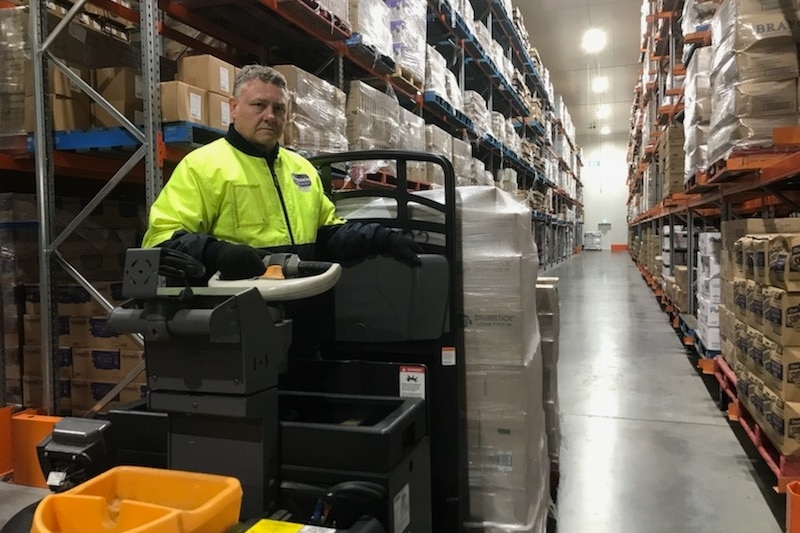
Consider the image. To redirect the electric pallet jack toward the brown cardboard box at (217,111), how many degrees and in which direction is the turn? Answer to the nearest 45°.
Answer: approximately 135° to its right

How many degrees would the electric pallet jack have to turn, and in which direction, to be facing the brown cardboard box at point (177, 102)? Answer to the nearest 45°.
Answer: approximately 135° to its right

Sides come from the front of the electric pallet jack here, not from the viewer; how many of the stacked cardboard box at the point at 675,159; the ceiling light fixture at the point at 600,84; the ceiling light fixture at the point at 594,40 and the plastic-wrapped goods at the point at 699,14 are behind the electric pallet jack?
4

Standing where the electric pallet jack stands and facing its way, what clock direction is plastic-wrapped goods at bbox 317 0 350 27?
The plastic-wrapped goods is roughly at 5 o'clock from the electric pallet jack.

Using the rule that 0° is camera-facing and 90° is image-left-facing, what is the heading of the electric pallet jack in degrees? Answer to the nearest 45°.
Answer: approximately 45°

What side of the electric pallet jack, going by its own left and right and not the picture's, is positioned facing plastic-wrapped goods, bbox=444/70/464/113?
back

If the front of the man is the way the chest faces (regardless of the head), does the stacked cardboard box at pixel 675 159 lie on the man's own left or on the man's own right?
on the man's own left

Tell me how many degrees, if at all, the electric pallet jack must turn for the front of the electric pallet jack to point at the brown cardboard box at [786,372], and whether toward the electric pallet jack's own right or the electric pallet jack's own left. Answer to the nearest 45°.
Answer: approximately 135° to the electric pallet jack's own left

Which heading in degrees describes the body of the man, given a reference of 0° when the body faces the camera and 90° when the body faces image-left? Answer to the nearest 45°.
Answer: approximately 315°
